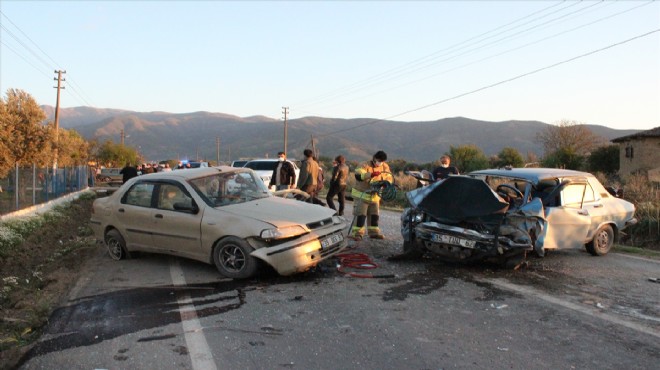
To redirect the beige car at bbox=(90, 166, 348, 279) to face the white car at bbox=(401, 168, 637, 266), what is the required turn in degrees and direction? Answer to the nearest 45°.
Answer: approximately 45° to its left

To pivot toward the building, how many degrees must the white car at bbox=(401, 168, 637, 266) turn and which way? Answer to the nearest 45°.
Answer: approximately 135° to its right

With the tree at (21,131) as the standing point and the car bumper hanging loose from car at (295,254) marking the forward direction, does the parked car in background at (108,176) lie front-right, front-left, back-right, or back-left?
back-left

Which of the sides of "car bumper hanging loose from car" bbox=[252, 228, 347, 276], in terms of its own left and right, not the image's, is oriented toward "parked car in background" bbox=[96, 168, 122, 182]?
back

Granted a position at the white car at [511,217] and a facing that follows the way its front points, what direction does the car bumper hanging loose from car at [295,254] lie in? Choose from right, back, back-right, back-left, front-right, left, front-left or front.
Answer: front

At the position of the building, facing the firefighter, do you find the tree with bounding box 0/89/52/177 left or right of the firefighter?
right

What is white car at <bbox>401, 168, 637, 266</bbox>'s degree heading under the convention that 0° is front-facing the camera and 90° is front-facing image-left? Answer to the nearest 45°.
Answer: approximately 45°

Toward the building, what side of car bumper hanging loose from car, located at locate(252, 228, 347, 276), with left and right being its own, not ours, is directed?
left

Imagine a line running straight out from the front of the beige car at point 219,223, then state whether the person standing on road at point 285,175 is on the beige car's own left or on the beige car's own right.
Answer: on the beige car's own left

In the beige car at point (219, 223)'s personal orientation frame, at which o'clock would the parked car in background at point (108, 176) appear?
The parked car in background is roughly at 7 o'clock from the beige car.

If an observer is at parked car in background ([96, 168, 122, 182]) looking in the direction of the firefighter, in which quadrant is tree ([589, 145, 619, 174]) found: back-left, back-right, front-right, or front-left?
front-left

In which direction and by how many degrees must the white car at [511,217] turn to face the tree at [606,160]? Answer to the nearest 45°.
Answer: approximately 135° to its right

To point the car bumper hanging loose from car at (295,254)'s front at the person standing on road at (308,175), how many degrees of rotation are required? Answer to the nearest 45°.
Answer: approximately 135° to its left

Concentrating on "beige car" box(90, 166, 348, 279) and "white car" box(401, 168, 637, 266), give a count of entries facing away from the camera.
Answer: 0

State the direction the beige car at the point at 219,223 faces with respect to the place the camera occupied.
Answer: facing the viewer and to the right of the viewer

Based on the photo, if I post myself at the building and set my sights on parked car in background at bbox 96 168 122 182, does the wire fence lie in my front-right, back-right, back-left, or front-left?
front-left

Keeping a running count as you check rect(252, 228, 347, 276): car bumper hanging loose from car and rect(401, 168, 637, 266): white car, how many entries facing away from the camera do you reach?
0

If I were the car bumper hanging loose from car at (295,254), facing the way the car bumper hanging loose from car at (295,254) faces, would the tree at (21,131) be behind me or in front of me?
behind
